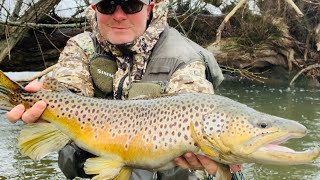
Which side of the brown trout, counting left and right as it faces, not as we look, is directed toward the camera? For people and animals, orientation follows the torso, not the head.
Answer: right

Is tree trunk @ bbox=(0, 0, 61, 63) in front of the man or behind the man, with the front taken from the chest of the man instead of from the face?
behind

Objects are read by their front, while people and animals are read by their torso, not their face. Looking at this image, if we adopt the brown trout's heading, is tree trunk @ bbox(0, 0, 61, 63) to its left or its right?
on its left

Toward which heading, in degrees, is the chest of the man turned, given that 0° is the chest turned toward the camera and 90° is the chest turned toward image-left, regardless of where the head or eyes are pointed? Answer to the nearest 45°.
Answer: approximately 0°
